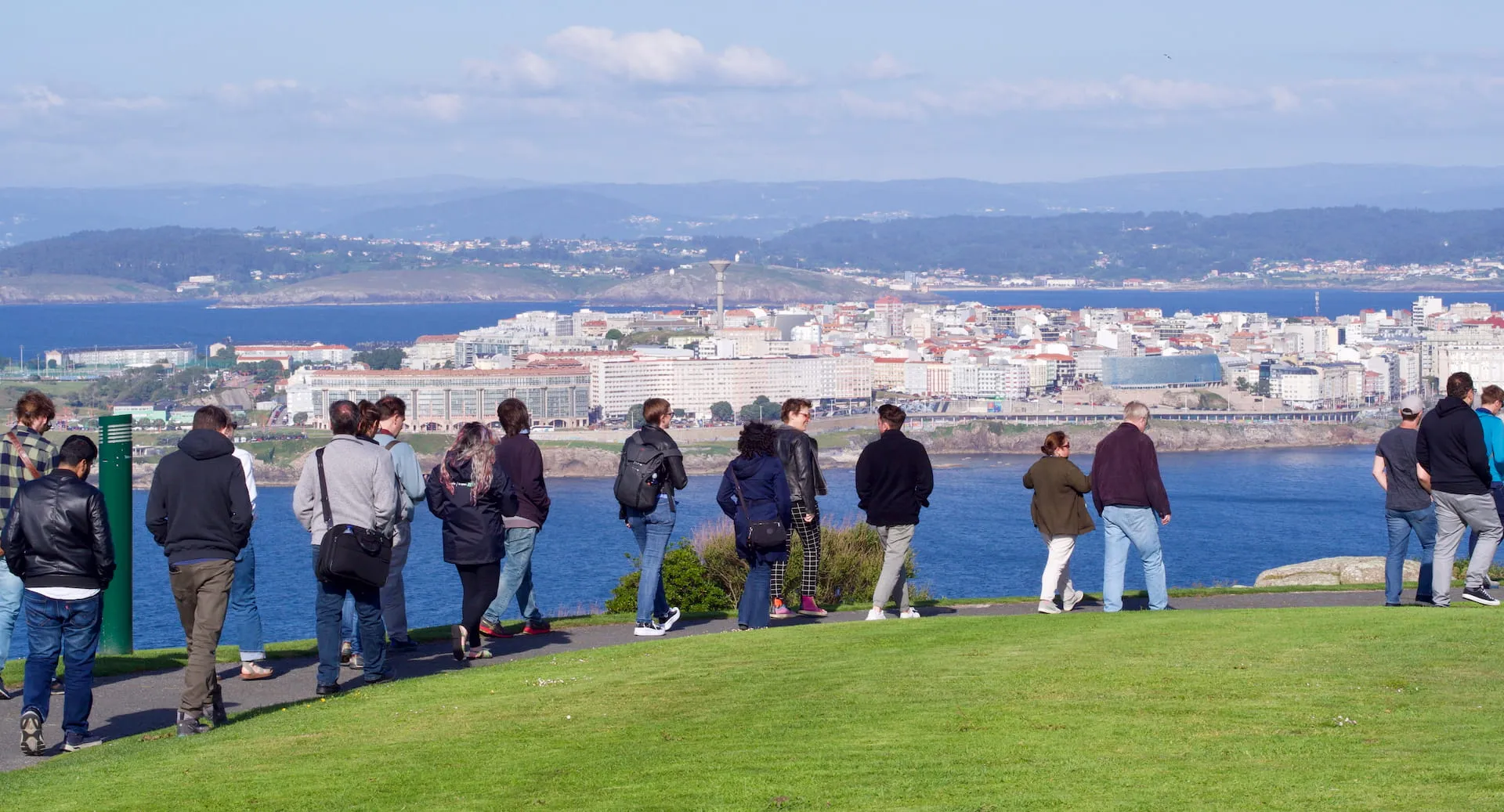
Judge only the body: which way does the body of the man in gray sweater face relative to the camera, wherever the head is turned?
away from the camera

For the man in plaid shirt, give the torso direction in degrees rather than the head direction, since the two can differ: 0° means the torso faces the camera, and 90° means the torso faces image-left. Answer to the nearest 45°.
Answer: approximately 225°

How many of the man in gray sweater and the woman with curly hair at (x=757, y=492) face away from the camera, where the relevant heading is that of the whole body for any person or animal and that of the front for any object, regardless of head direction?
2

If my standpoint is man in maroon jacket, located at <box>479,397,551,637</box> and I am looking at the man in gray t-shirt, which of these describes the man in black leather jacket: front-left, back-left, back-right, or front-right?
back-right

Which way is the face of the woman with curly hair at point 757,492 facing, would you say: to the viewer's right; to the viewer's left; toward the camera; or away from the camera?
away from the camera

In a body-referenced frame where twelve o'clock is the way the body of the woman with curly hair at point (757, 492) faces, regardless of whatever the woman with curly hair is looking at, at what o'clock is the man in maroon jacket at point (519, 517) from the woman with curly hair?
The man in maroon jacket is roughly at 9 o'clock from the woman with curly hair.

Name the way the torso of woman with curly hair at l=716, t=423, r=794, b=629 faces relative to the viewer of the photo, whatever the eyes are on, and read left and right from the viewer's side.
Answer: facing away from the viewer

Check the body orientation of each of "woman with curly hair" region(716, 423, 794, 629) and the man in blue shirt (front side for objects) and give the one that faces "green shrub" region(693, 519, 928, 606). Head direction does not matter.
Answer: the woman with curly hair

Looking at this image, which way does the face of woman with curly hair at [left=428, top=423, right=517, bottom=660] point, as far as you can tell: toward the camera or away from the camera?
away from the camera

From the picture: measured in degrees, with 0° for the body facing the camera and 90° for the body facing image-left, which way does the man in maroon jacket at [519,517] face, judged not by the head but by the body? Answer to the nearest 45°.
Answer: approximately 225°

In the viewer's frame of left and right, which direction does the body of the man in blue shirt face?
facing away from the viewer and to the right of the viewer

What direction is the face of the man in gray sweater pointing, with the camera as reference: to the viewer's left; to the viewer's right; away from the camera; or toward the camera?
away from the camera
